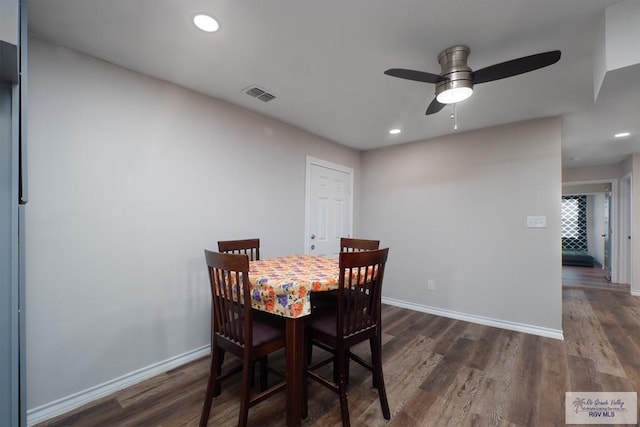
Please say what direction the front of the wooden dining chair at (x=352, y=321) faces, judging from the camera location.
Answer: facing away from the viewer and to the left of the viewer

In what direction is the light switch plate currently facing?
toward the camera

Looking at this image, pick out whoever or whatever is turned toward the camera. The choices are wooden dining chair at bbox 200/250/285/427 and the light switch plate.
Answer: the light switch plate

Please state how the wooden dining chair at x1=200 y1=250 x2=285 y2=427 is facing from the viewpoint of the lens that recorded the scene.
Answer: facing away from the viewer and to the right of the viewer

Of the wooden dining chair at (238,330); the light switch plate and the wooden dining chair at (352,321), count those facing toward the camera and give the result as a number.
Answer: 1

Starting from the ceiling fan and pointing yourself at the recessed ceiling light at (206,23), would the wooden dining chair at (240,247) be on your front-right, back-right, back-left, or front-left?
front-right

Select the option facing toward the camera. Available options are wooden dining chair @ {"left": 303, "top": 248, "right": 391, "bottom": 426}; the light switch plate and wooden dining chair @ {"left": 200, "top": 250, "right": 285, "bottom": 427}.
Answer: the light switch plate

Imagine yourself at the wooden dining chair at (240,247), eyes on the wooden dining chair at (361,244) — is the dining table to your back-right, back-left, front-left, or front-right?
front-right

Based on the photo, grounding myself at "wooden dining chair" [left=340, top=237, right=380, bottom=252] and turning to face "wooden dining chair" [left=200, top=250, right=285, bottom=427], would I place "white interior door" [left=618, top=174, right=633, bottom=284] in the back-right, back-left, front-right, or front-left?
back-left

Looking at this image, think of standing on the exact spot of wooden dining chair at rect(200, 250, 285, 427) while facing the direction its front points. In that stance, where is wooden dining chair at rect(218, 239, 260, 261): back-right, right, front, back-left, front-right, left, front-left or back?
front-left

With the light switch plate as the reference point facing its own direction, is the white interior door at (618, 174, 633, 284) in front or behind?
behind

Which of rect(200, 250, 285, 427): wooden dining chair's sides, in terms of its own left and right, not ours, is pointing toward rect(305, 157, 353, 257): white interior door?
front

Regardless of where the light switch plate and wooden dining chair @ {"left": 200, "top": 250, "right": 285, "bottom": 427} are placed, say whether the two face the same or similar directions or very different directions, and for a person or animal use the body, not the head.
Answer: very different directions
